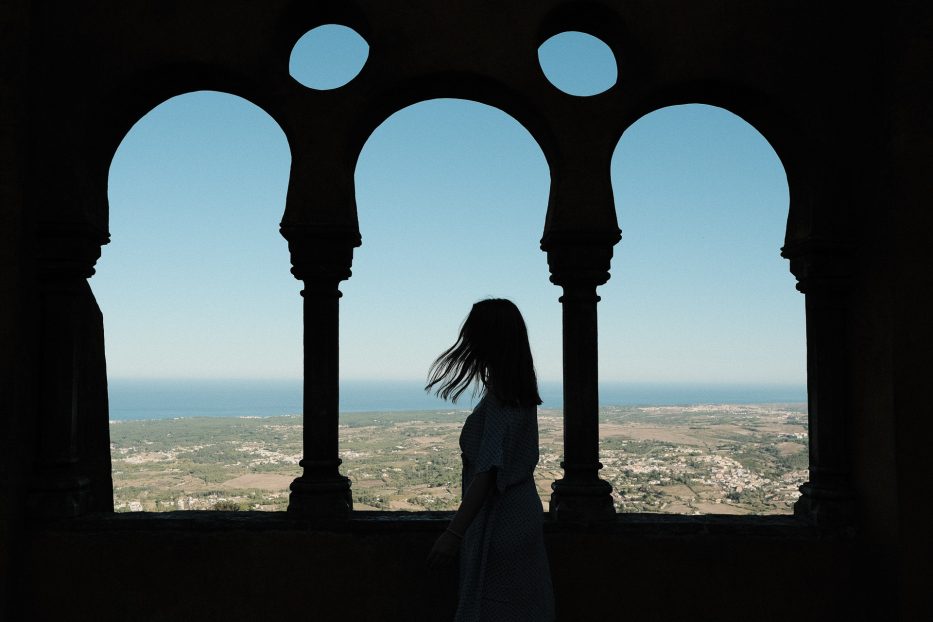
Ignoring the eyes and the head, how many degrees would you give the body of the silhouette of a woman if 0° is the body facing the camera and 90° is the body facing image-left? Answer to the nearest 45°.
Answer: approximately 90°

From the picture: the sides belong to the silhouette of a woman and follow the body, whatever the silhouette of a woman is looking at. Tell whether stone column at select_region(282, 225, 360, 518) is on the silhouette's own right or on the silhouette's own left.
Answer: on the silhouette's own right

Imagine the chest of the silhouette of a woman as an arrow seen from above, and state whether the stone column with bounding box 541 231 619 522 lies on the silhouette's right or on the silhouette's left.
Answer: on the silhouette's right
